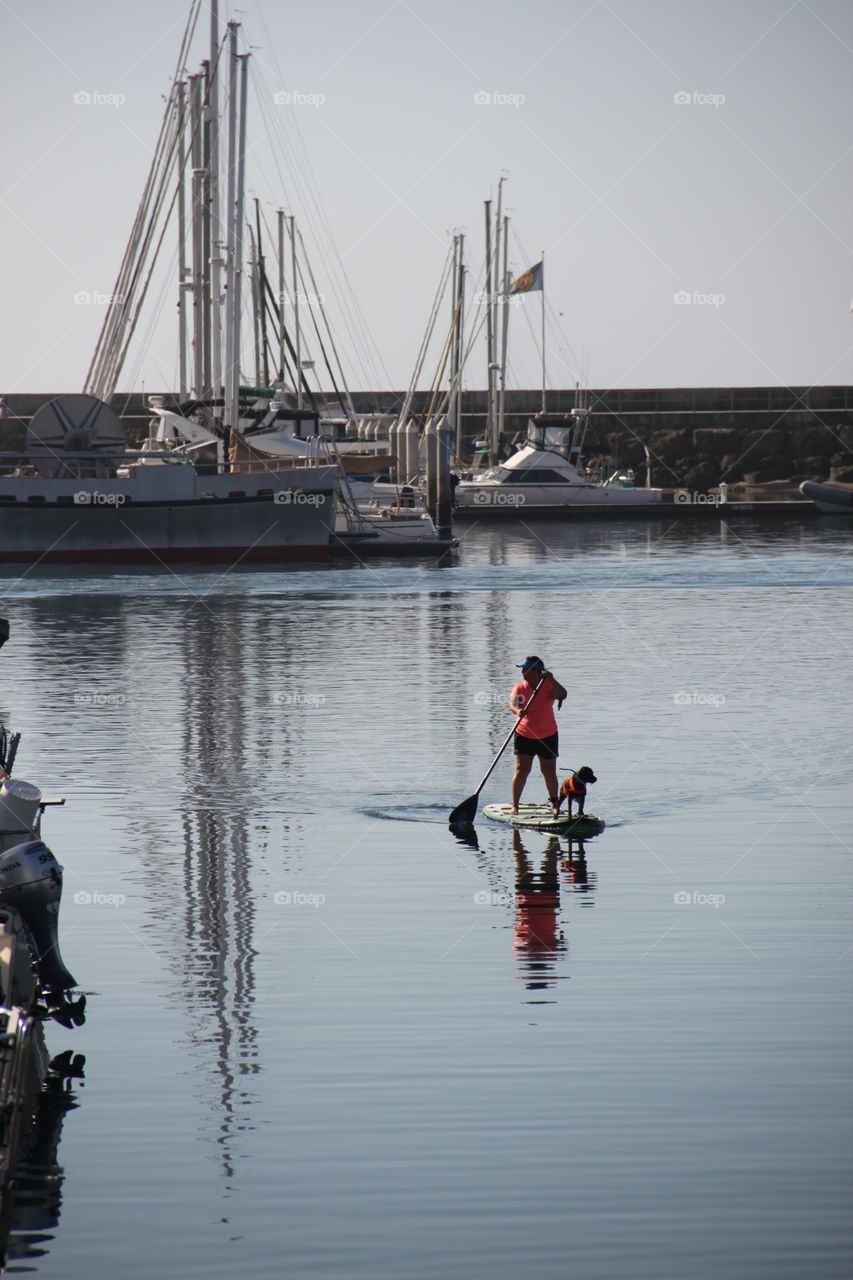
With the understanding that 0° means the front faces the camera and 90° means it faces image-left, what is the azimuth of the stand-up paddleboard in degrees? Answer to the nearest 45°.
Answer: approximately 315°

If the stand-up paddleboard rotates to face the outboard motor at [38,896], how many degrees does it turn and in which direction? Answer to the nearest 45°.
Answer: approximately 90° to its right
